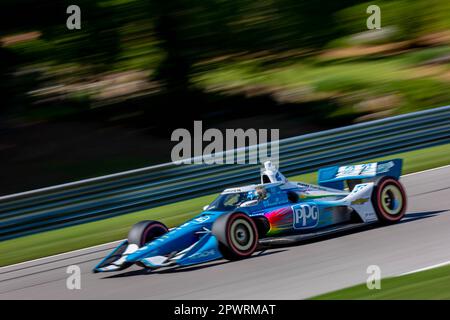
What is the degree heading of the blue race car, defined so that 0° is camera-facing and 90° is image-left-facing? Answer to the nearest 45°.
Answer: approximately 45°
